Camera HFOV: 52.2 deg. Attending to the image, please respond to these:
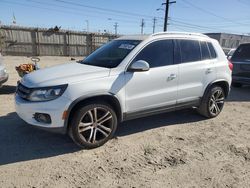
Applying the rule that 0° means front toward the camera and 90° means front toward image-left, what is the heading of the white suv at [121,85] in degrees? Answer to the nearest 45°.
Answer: approximately 45°

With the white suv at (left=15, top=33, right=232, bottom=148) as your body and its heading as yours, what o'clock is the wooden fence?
The wooden fence is roughly at 4 o'clock from the white suv.
